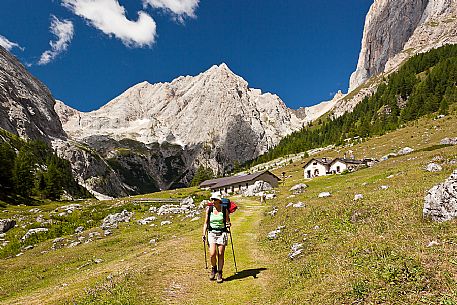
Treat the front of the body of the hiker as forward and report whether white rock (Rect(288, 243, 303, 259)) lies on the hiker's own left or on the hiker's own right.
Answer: on the hiker's own left

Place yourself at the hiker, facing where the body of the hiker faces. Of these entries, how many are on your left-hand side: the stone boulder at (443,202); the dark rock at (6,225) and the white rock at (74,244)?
1

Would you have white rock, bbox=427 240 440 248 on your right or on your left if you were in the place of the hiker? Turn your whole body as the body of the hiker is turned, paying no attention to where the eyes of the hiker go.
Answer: on your left

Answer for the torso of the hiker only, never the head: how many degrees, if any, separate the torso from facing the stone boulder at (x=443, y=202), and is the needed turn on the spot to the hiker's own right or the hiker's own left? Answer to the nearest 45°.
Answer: approximately 90° to the hiker's own left

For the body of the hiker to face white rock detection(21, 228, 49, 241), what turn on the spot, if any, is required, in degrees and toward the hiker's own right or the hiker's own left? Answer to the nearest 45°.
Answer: approximately 135° to the hiker's own right

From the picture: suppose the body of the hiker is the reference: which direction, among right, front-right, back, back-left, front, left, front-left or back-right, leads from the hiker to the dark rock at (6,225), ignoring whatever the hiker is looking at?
back-right

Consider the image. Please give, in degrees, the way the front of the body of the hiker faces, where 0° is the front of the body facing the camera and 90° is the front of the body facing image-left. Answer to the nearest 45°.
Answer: approximately 0°

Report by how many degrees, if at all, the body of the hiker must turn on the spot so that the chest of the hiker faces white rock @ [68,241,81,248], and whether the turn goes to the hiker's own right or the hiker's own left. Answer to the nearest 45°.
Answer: approximately 135° to the hiker's own right
